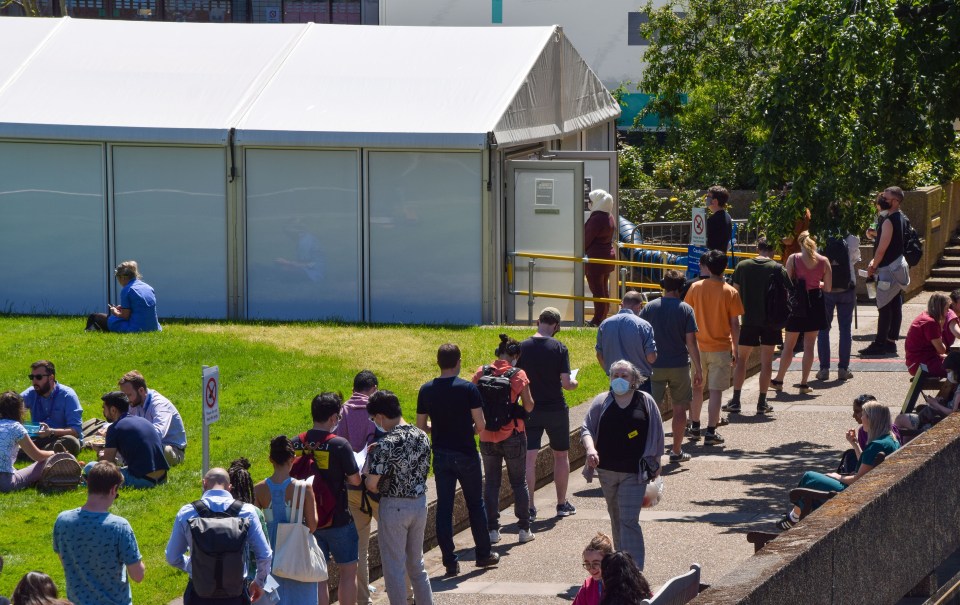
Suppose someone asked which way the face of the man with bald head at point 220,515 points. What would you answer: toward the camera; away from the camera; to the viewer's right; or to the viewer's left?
away from the camera

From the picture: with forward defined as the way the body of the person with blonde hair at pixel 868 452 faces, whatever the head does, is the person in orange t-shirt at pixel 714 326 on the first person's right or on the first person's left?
on the first person's right

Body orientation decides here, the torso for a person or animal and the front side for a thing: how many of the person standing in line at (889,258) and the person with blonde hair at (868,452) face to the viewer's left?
2

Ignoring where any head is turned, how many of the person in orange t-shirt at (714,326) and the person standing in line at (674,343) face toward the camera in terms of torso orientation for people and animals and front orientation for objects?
0

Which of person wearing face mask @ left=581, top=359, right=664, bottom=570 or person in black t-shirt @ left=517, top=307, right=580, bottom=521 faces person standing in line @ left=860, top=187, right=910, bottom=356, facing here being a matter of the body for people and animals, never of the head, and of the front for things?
the person in black t-shirt

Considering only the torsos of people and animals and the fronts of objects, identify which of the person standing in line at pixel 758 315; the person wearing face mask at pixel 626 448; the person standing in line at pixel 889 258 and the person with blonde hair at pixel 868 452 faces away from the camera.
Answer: the person standing in line at pixel 758 315

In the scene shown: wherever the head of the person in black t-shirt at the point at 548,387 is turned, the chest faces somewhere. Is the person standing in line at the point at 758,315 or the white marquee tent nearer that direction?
the person standing in line

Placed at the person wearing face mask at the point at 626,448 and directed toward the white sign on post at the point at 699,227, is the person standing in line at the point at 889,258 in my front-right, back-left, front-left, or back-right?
front-right

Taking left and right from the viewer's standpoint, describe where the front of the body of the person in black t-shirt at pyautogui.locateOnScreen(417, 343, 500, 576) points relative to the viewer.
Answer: facing away from the viewer

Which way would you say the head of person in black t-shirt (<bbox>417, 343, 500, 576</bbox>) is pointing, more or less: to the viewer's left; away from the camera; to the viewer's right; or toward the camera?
away from the camera

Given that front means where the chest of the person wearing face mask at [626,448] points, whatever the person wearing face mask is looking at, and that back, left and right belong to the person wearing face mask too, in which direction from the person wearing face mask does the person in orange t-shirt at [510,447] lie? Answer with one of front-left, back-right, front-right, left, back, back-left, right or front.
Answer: back-right

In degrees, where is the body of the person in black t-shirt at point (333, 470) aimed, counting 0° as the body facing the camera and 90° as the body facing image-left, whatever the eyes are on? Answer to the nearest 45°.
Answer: approximately 225°

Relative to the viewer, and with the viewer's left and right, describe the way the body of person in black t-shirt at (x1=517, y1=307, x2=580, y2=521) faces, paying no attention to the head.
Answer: facing away from the viewer and to the right of the viewer

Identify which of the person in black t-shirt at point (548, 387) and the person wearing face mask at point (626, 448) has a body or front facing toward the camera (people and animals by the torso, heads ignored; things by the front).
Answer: the person wearing face mask

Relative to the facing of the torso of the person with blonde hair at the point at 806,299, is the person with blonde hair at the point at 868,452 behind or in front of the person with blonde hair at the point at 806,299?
behind

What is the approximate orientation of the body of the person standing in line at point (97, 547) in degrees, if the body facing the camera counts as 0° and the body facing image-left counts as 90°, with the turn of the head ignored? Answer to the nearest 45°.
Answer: approximately 225°

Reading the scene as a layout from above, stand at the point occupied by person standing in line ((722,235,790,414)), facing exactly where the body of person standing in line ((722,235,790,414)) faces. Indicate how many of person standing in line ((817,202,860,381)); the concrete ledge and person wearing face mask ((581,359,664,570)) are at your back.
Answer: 2

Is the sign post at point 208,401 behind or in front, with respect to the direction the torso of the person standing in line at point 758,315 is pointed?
behind

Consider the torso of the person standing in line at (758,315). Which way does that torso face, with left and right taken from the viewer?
facing away from the viewer

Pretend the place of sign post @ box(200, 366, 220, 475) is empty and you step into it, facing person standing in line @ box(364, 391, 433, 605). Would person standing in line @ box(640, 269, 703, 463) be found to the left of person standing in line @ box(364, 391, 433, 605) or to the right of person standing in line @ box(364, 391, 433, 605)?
left

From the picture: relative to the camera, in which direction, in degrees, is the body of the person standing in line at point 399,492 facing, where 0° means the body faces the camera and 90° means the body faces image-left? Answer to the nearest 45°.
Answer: approximately 135°

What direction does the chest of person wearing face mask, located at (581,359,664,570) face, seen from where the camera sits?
toward the camera
